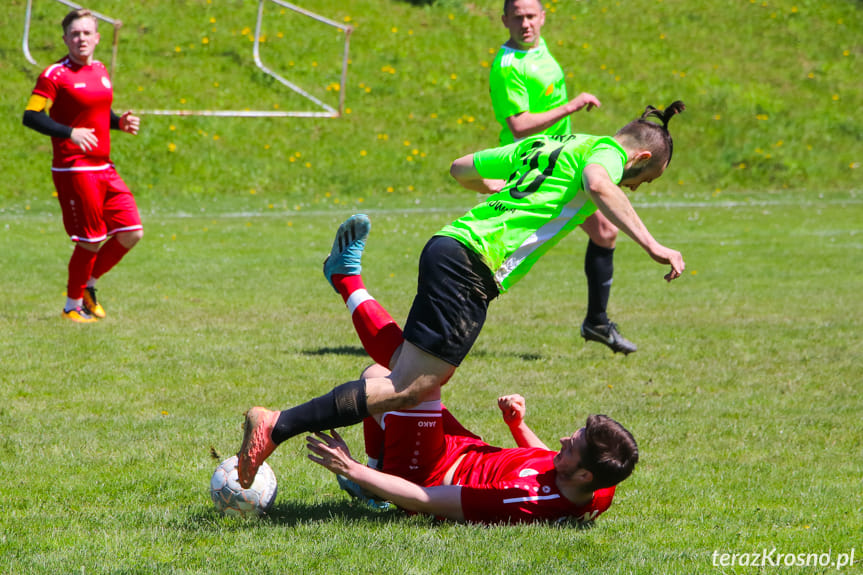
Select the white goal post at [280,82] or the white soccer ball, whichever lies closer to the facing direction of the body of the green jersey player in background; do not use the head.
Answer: the white soccer ball

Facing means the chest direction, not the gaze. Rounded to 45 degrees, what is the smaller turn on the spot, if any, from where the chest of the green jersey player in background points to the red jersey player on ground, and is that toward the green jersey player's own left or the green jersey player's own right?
approximately 45° to the green jersey player's own right

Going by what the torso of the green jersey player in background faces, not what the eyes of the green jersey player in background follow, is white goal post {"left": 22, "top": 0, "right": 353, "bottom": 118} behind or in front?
behind

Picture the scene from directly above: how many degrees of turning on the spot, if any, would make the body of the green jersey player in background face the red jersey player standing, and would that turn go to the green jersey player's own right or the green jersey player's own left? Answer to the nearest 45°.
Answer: approximately 135° to the green jersey player's own right

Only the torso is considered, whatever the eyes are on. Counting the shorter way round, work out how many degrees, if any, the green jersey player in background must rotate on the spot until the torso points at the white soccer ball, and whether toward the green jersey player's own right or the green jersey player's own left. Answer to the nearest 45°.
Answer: approximately 45° to the green jersey player's own right
